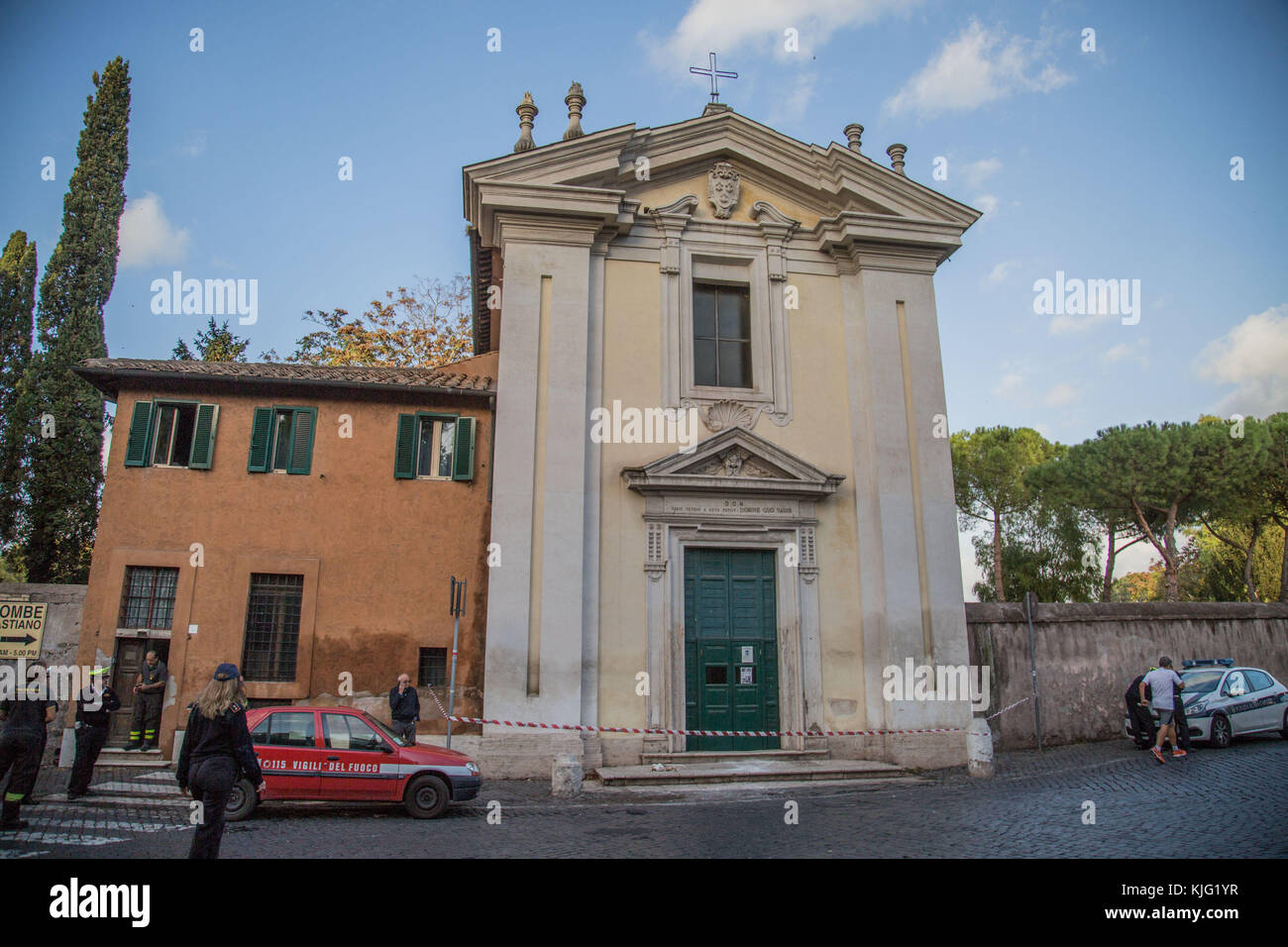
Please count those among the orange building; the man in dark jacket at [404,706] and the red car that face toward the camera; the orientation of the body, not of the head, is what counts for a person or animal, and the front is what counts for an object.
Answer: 2

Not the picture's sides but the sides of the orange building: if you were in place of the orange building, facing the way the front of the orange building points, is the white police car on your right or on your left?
on your left

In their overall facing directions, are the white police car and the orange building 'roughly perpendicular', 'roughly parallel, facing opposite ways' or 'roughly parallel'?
roughly perpendicular

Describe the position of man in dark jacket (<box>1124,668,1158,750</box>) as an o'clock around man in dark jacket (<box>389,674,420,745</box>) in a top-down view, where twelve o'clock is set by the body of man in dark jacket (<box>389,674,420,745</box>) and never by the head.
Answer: man in dark jacket (<box>1124,668,1158,750</box>) is roughly at 9 o'clock from man in dark jacket (<box>389,674,420,745</box>).

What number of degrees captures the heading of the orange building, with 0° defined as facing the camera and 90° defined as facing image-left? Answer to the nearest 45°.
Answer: approximately 0°

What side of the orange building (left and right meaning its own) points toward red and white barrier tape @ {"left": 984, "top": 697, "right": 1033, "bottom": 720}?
left

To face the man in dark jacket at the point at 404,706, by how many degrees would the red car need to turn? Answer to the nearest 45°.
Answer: approximately 90° to its left

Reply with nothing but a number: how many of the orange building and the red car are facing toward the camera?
1

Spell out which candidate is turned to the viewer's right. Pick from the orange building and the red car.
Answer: the red car

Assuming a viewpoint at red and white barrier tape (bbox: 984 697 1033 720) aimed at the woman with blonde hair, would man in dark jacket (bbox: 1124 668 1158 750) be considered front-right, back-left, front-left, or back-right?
back-left

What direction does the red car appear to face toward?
to the viewer's right

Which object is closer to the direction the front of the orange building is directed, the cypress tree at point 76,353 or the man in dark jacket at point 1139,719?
the man in dark jacket

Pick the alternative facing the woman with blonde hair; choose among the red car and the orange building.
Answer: the orange building

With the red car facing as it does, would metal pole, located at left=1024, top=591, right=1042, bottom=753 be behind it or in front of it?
in front

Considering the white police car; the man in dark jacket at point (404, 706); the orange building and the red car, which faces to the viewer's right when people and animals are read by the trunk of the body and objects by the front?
the red car

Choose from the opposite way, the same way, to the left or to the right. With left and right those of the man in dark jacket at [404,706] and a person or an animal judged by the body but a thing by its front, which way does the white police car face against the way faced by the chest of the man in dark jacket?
to the right

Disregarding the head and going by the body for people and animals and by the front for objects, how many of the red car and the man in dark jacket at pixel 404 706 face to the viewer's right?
1

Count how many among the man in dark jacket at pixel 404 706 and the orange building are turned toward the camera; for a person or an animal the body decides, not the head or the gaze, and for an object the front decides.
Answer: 2
